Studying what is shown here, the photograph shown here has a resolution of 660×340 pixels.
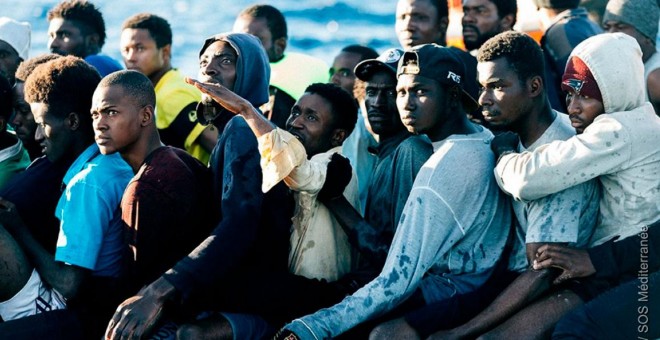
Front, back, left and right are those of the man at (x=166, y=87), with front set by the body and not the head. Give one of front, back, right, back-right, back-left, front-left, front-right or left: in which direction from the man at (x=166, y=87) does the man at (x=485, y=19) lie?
back-left

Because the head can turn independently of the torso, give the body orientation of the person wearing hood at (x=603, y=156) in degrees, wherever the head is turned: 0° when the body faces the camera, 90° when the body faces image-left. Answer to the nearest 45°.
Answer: approximately 90°

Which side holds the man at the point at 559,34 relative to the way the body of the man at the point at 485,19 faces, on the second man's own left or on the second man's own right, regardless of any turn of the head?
on the second man's own left

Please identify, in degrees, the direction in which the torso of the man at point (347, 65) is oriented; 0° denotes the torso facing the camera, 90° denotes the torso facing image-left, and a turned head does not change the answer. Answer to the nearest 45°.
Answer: approximately 45°

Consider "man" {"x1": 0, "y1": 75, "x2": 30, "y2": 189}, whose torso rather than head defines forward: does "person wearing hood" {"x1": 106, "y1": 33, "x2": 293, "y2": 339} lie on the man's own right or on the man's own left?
on the man's own left
